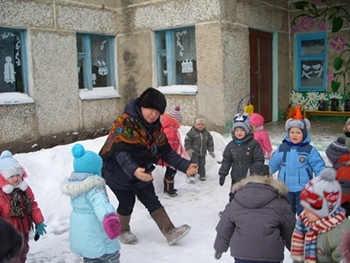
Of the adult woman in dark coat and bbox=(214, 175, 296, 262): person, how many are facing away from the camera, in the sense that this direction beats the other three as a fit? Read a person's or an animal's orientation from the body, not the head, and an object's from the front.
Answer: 1

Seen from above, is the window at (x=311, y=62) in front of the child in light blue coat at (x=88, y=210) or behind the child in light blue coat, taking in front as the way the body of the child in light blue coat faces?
in front

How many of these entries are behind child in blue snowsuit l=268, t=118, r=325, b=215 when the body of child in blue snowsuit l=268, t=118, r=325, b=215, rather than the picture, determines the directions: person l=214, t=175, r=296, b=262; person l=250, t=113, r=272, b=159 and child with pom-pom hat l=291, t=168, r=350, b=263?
1

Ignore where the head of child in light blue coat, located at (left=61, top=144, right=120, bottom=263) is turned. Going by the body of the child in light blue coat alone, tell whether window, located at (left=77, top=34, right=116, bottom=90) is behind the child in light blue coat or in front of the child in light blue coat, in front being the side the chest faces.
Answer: in front

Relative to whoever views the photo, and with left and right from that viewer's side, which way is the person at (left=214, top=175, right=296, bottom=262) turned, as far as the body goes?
facing away from the viewer

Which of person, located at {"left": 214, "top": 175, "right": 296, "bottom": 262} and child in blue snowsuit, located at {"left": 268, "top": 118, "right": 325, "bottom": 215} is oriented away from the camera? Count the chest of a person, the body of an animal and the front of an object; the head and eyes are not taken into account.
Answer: the person

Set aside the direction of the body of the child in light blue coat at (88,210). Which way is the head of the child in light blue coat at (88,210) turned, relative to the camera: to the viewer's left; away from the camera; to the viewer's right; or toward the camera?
away from the camera

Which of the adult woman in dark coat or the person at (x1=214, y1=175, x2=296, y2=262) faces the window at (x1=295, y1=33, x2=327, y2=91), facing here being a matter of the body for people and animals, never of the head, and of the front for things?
the person

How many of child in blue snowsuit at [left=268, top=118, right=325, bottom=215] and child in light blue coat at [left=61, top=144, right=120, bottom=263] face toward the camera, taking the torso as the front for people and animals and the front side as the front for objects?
1

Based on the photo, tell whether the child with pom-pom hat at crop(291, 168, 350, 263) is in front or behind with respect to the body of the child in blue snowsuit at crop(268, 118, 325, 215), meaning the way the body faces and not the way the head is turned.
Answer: in front

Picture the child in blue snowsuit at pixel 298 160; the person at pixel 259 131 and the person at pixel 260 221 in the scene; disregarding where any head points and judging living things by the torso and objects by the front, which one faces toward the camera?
the child in blue snowsuit

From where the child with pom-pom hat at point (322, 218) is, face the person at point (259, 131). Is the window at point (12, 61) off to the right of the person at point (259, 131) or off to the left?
left
